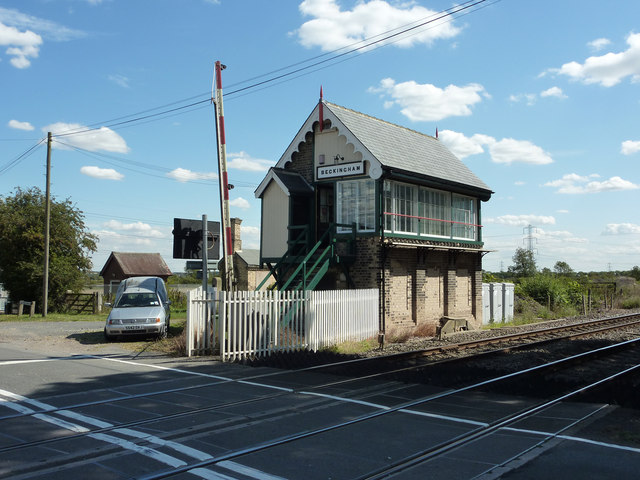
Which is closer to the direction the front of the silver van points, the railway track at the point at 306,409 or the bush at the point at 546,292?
the railway track

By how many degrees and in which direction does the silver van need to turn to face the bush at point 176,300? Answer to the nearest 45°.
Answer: approximately 180°

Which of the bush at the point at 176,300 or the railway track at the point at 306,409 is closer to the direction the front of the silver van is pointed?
the railway track

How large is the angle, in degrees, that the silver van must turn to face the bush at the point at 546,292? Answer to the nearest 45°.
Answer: approximately 135° to its left

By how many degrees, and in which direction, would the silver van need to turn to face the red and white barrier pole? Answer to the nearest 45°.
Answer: approximately 45° to its left

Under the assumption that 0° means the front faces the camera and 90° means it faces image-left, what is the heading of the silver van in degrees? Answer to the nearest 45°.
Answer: approximately 0°

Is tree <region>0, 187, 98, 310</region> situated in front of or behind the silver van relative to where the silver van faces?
behind

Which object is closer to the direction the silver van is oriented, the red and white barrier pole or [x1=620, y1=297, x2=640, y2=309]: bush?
the red and white barrier pole

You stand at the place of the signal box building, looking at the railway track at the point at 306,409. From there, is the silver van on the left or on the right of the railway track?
right
